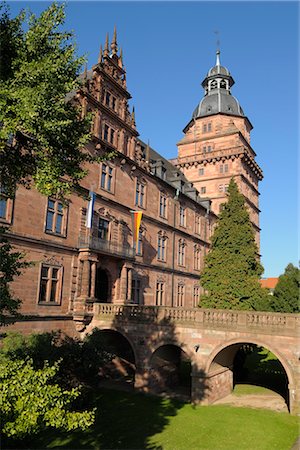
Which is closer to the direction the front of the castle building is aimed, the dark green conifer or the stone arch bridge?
the stone arch bridge

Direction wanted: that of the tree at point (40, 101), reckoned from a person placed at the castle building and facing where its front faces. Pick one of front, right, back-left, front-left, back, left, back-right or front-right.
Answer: front-right

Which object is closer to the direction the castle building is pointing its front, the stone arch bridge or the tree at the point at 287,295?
the stone arch bridge

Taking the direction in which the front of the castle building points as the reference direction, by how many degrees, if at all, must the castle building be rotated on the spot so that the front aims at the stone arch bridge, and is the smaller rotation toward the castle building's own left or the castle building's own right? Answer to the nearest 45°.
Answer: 0° — it already faces it

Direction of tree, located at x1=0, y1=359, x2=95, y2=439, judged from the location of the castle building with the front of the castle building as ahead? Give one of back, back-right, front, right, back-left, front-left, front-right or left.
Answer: front-right

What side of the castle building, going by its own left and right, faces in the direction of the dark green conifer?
left

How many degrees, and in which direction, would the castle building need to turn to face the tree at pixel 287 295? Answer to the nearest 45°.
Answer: approximately 45° to its left
